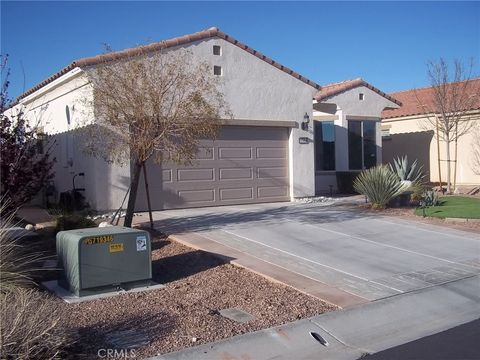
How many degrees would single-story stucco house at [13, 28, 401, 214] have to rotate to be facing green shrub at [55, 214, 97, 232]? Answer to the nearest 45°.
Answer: approximately 90° to its right

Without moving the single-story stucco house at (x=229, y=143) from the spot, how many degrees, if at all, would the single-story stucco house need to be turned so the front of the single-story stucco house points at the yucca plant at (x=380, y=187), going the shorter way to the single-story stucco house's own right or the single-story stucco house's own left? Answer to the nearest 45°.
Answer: approximately 45° to the single-story stucco house's own left

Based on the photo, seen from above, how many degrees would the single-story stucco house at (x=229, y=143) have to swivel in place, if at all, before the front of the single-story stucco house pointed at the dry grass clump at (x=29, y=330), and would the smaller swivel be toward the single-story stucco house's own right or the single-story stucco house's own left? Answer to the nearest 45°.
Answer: approximately 45° to the single-story stucco house's own right

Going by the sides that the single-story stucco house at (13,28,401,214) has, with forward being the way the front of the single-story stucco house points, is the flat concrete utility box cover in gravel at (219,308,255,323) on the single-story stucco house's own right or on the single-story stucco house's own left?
on the single-story stucco house's own right

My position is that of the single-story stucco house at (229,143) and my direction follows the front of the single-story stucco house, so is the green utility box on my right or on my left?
on my right

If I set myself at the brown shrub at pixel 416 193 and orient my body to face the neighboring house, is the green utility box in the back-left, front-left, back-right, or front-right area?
back-left

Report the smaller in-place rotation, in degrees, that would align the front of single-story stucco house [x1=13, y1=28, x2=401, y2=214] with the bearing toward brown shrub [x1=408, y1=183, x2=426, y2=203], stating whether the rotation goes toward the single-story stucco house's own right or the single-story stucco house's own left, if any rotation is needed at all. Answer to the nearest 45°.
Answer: approximately 45° to the single-story stucco house's own left

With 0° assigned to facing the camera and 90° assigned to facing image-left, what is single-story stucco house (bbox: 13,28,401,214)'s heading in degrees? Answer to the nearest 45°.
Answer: approximately 315°

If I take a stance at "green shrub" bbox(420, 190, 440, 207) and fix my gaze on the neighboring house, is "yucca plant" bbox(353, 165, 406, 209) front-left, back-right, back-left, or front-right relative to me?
back-left

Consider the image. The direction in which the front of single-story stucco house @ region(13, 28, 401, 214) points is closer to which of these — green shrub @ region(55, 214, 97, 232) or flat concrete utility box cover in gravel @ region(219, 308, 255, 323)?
the flat concrete utility box cover in gravel
